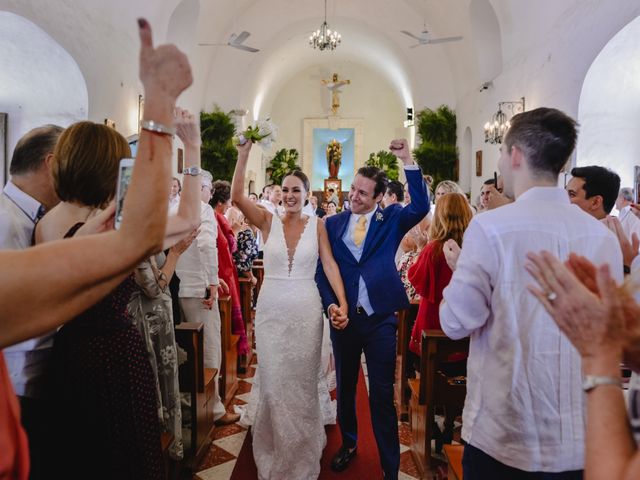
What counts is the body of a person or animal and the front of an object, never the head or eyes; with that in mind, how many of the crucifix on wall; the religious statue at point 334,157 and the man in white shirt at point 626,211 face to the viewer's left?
1

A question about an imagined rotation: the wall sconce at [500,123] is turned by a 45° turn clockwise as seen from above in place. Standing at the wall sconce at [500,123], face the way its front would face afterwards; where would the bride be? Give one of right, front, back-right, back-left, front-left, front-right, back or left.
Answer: back-left

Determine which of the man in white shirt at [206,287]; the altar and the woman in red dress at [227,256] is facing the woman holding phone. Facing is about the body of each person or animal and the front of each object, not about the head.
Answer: the altar

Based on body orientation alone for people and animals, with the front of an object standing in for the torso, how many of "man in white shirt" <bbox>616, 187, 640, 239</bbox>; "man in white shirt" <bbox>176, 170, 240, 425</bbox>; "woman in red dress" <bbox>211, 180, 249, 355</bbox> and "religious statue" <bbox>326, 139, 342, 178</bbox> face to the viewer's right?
2

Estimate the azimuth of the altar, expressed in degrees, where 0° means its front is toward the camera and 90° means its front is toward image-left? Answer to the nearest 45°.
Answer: approximately 0°

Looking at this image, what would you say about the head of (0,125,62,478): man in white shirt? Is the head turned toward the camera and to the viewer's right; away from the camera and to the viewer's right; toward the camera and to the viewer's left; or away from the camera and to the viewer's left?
away from the camera and to the viewer's right

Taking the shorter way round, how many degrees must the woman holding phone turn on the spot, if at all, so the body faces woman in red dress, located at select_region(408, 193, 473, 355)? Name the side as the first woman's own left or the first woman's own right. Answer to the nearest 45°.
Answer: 0° — they already face them

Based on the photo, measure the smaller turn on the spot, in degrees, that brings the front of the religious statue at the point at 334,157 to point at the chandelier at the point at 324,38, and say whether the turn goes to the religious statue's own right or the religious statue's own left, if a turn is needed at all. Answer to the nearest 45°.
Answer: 0° — it already faces it

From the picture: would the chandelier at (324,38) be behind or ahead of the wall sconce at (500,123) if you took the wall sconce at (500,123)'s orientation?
ahead

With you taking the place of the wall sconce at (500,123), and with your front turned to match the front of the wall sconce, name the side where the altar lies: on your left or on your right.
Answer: on your right

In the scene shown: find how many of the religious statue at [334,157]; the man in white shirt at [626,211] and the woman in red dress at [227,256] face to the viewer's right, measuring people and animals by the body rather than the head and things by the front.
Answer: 1

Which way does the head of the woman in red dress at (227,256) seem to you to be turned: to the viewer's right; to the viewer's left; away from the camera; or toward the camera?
to the viewer's right

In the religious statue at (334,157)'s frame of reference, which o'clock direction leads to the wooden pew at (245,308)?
The wooden pew is roughly at 12 o'clock from the religious statue.

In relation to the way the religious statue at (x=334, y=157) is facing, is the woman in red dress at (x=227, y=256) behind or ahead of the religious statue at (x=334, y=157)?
ahead

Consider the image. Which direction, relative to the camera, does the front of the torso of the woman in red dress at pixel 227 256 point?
to the viewer's right

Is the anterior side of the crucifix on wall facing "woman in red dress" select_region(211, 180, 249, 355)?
yes

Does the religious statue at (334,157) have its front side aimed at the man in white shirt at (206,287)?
yes
